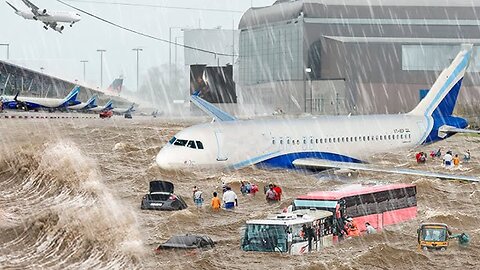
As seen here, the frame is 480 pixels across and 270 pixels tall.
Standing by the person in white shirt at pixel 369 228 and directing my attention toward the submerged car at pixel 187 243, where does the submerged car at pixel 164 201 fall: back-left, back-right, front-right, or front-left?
front-right

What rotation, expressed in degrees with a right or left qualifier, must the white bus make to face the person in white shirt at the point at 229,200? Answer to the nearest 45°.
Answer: approximately 135° to its right

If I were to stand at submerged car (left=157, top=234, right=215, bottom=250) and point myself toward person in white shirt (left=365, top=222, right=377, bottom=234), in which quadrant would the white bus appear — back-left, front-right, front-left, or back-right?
front-right

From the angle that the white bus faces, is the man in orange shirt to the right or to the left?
on its right

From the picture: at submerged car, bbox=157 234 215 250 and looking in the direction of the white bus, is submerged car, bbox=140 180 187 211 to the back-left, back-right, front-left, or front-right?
back-left

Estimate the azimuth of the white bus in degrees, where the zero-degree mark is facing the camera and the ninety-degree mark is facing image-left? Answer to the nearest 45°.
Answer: approximately 45°

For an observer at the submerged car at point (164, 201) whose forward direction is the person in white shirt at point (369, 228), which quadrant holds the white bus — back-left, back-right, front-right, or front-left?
front-right

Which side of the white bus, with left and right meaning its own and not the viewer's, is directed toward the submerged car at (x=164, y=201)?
right

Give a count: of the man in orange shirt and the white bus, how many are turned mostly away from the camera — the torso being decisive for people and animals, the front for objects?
1

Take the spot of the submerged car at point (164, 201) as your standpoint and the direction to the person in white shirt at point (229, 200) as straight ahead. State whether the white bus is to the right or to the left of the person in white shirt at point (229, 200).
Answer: right
